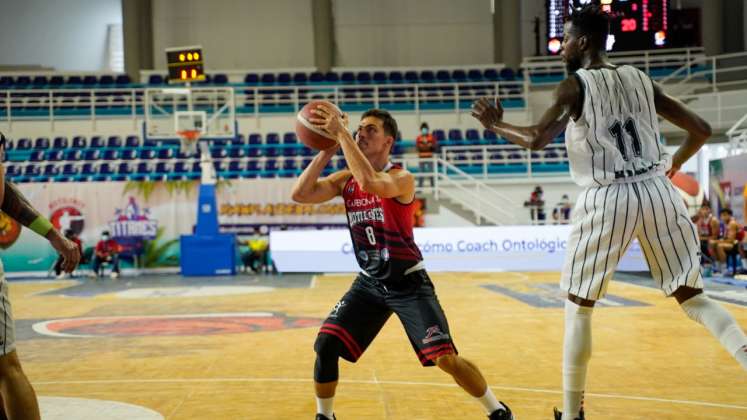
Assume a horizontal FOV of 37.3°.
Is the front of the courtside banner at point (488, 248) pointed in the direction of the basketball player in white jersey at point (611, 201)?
yes

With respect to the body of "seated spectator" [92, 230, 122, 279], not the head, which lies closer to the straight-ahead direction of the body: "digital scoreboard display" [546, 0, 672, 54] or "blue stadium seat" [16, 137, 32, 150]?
the digital scoreboard display

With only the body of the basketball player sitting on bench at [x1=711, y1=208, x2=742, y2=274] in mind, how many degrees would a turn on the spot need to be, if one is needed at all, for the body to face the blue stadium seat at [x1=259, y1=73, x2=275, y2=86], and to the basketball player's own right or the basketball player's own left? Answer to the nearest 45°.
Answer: approximately 90° to the basketball player's own right

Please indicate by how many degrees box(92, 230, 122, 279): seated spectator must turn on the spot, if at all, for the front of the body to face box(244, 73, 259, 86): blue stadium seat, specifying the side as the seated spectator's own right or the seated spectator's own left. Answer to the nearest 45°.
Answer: approximately 135° to the seated spectator's own left

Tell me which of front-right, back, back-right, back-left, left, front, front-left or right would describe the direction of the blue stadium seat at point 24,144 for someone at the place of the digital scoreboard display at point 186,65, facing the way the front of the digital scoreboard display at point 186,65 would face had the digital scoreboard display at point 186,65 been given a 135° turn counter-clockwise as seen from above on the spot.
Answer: left

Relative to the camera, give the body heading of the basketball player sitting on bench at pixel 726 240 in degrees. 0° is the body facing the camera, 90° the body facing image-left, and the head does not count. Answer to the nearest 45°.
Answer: approximately 45°

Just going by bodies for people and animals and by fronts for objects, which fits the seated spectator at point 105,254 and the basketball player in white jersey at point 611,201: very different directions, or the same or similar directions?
very different directions
